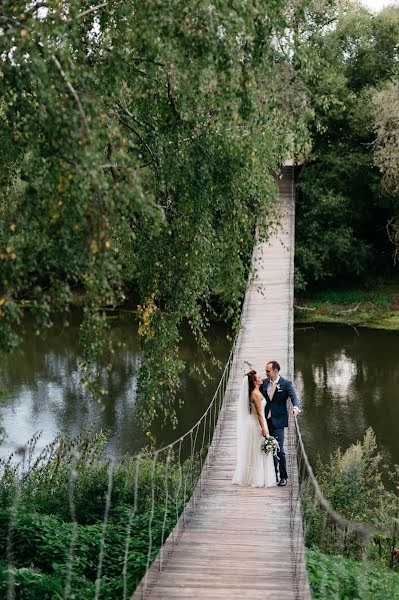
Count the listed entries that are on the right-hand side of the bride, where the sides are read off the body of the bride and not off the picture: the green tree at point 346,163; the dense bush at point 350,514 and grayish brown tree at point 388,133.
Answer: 0

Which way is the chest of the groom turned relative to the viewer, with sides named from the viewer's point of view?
facing the viewer and to the left of the viewer

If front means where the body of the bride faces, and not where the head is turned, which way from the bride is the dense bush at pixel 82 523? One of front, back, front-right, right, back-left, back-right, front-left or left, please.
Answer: back

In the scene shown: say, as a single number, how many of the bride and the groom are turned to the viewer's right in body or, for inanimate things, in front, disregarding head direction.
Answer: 1

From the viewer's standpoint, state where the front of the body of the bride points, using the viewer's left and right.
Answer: facing to the right of the viewer

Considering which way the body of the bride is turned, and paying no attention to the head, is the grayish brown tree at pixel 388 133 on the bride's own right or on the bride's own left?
on the bride's own left
